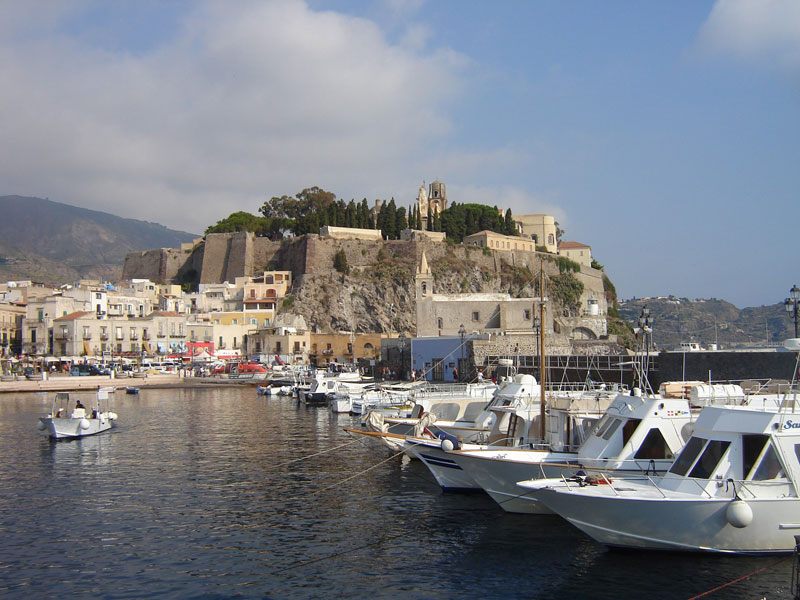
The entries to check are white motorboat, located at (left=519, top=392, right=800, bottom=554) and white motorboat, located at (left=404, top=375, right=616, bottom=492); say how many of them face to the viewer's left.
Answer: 2

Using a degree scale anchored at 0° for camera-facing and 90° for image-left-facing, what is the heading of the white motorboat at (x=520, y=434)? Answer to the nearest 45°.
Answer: approximately 90°

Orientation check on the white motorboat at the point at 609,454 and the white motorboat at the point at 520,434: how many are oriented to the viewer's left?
2

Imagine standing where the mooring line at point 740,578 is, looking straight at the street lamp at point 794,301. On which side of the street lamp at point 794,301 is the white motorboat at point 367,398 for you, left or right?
left

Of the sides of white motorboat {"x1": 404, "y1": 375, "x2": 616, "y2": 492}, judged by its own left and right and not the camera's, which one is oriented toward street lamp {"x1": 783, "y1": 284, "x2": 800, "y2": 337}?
back

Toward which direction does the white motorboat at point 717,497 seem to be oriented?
to the viewer's left

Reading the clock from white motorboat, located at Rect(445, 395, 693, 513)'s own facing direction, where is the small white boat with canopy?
The small white boat with canopy is roughly at 1 o'clock from the white motorboat.

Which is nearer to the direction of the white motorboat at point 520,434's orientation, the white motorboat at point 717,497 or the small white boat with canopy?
the small white boat with canopy

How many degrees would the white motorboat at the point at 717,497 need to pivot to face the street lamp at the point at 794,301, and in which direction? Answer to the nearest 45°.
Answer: approximately 90° to its right

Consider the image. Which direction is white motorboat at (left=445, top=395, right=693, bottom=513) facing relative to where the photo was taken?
to the viewer's left

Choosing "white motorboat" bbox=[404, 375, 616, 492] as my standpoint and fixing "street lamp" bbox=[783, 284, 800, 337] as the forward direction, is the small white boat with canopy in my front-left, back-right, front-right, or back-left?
back-left

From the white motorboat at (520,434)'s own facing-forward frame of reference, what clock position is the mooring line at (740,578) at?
The mooring line is roughly at 8 o'clock from the white motorboat.

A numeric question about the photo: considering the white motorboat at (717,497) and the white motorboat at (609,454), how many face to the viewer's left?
2

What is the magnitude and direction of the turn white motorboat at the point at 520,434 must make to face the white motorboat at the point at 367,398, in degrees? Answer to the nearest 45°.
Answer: approximately 90° to its right
